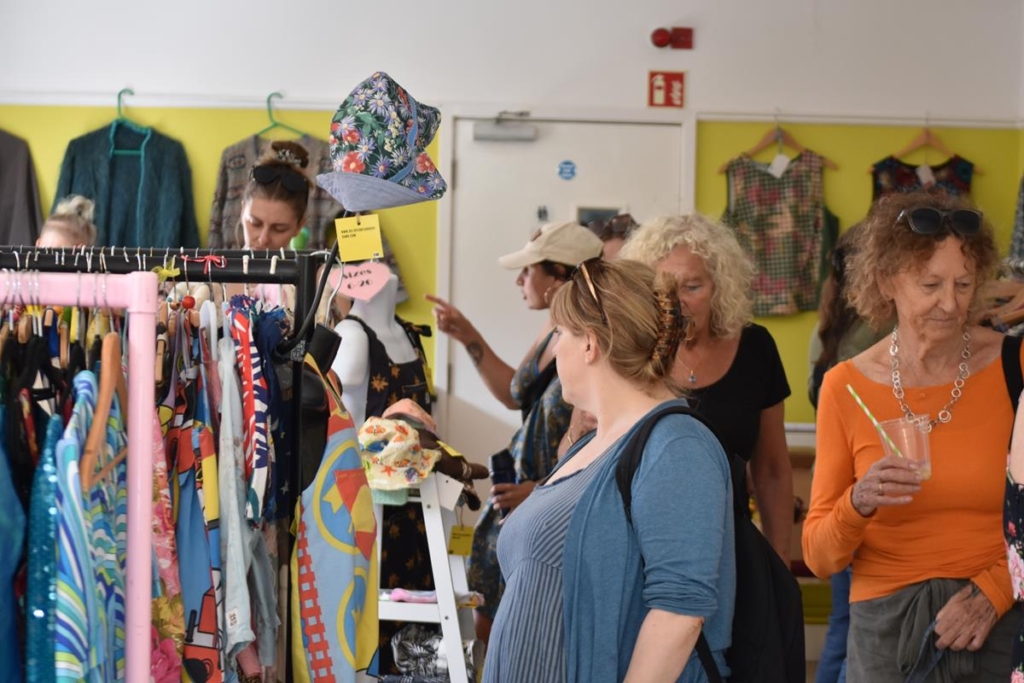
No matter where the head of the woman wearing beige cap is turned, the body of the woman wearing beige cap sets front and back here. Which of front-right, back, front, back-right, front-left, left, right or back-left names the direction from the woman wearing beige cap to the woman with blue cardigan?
left

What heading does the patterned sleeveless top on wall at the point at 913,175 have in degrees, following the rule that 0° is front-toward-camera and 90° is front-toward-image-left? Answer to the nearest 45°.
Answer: approximately 0°

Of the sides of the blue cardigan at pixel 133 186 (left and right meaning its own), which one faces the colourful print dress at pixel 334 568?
front

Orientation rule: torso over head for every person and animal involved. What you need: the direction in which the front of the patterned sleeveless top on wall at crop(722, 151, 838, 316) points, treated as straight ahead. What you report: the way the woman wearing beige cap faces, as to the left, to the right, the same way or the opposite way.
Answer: to the right

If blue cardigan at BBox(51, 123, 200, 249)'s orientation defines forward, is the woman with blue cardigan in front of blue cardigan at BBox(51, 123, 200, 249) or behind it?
in front

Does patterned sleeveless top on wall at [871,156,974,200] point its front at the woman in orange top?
yes

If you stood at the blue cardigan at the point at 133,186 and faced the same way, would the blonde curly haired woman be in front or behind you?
in front

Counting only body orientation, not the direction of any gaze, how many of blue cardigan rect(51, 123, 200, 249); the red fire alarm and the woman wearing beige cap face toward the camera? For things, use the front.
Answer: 2

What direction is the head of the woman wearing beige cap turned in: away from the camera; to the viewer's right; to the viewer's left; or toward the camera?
to the viewer's left
